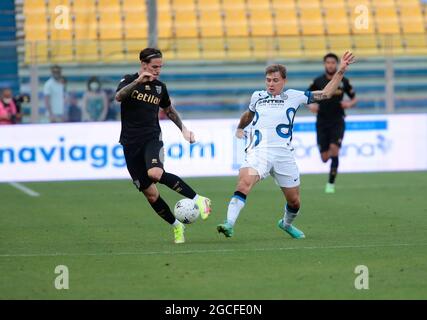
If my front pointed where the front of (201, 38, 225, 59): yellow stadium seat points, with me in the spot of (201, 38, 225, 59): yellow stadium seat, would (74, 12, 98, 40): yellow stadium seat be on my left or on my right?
on my right

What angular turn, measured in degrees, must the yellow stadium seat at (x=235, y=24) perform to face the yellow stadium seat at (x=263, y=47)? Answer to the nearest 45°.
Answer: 0° — it already faces it

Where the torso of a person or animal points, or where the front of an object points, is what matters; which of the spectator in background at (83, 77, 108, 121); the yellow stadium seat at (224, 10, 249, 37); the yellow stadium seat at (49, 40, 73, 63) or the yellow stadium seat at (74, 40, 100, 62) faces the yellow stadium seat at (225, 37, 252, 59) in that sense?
the yellow stadium seat at (224, 10, 249, 37)

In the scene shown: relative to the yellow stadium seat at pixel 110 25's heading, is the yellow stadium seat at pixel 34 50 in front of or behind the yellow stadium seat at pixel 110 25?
in front

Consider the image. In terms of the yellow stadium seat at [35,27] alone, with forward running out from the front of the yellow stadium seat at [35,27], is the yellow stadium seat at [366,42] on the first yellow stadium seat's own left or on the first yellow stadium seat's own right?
on the first yellow stadium seat's own left

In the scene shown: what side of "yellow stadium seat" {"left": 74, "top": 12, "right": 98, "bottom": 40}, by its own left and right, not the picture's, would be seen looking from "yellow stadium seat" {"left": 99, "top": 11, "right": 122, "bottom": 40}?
left

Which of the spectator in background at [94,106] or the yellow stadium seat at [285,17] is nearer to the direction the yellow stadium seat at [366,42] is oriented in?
the spectator in background

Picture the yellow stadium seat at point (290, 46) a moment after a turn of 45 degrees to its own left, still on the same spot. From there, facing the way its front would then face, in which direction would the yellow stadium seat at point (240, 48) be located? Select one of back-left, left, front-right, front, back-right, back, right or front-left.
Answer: back-right

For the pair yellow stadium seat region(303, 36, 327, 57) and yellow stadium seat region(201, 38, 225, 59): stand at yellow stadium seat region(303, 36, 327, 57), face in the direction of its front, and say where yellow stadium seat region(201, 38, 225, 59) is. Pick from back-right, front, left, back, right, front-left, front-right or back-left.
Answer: right

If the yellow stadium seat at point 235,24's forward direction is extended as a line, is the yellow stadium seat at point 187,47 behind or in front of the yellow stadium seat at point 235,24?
in front
